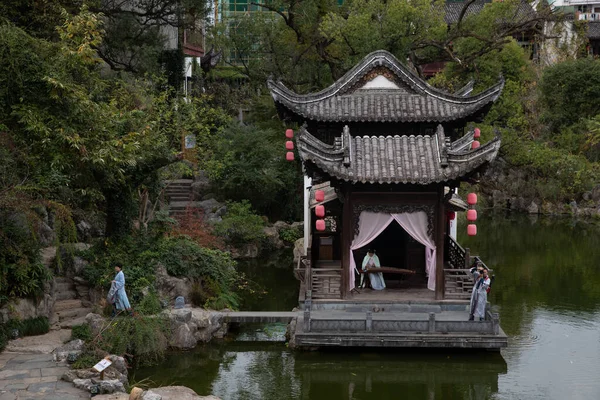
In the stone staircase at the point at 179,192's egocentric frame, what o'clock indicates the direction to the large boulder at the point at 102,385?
The large boulder is roughly at 12 o'clock from the stone staircase.

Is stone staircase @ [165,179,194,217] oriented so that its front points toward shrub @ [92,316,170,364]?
yes

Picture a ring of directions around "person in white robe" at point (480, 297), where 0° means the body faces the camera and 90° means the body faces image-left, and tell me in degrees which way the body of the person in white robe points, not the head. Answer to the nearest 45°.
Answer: approximately 45°

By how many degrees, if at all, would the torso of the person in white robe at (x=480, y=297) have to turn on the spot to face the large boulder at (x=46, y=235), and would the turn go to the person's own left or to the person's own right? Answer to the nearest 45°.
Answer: approximately 45° to the person's own right

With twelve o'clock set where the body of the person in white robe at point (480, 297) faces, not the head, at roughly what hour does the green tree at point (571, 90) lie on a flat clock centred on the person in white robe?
The green tree is roughly at 5 o'clock from the person in white robe.

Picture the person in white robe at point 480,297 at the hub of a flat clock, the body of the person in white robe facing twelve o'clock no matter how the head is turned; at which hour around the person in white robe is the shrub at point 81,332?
The shrub is roughly at 1 o'clock from the person in white robe.

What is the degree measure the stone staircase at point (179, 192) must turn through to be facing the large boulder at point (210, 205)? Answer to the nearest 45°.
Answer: approximately 45° to its left

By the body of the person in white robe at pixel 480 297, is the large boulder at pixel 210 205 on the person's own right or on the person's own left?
on the person's own right
